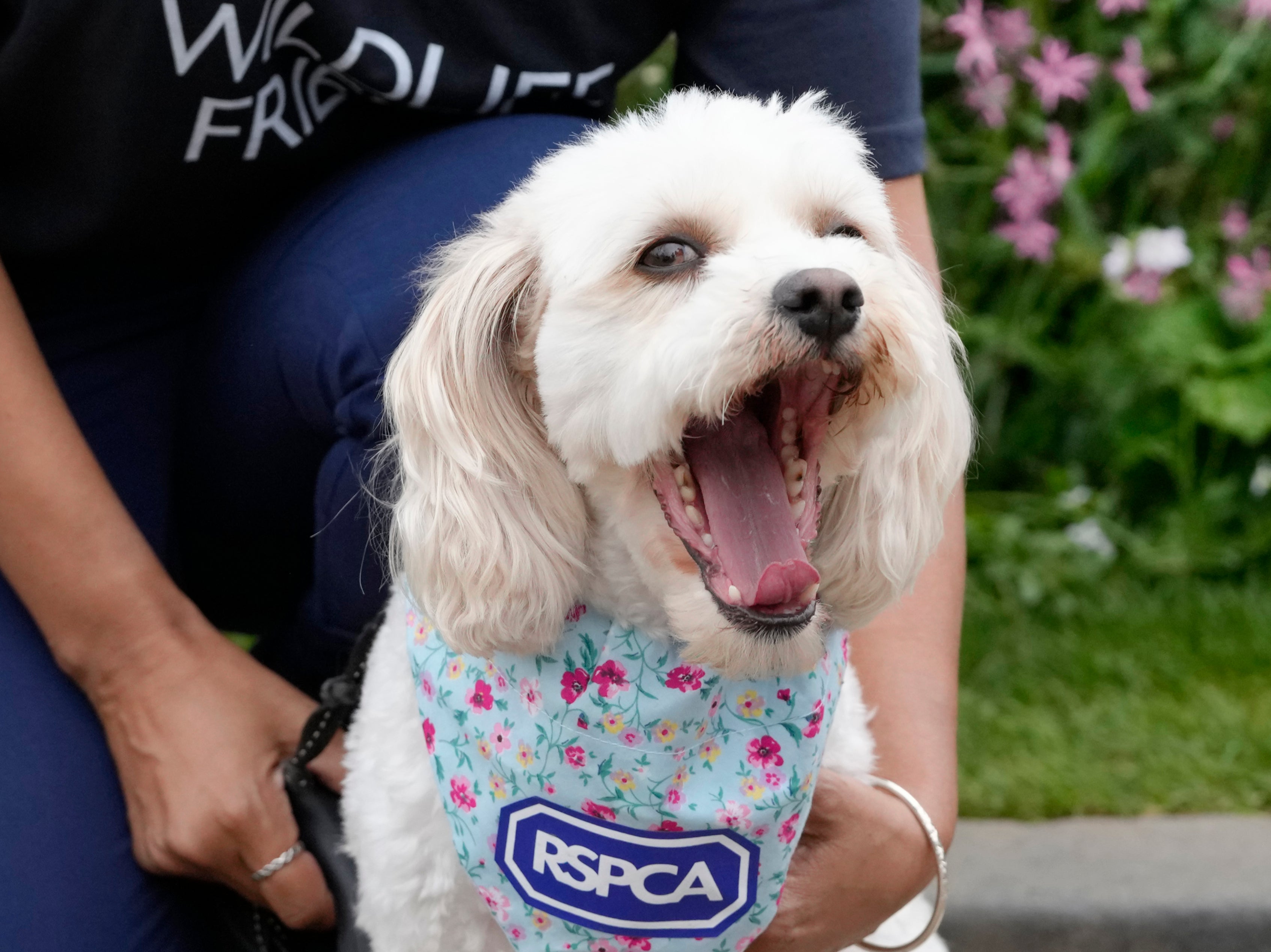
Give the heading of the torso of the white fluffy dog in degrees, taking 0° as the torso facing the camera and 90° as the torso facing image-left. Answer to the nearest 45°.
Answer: approximately 315°

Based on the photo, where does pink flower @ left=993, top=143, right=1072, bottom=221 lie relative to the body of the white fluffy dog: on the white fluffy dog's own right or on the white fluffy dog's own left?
on the white fluffy dog's own left

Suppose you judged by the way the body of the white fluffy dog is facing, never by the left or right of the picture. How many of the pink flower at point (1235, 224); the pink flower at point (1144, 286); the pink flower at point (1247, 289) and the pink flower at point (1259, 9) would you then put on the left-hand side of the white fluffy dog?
4

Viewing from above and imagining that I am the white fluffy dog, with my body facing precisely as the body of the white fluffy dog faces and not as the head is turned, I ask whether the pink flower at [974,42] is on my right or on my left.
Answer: on my left

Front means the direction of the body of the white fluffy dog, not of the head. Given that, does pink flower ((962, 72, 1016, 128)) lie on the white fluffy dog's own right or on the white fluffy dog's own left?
on the white fluffy dog's own left

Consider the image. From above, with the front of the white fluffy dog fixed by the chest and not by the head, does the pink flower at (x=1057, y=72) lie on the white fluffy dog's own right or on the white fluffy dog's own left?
on the white fluffy dog's own left

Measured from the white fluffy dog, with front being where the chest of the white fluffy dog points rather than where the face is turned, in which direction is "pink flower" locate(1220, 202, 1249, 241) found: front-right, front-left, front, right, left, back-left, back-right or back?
left

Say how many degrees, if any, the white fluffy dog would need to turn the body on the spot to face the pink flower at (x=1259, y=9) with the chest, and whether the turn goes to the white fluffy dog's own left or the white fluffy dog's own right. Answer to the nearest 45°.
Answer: approximately 90° to the white fluffy dog's own left
